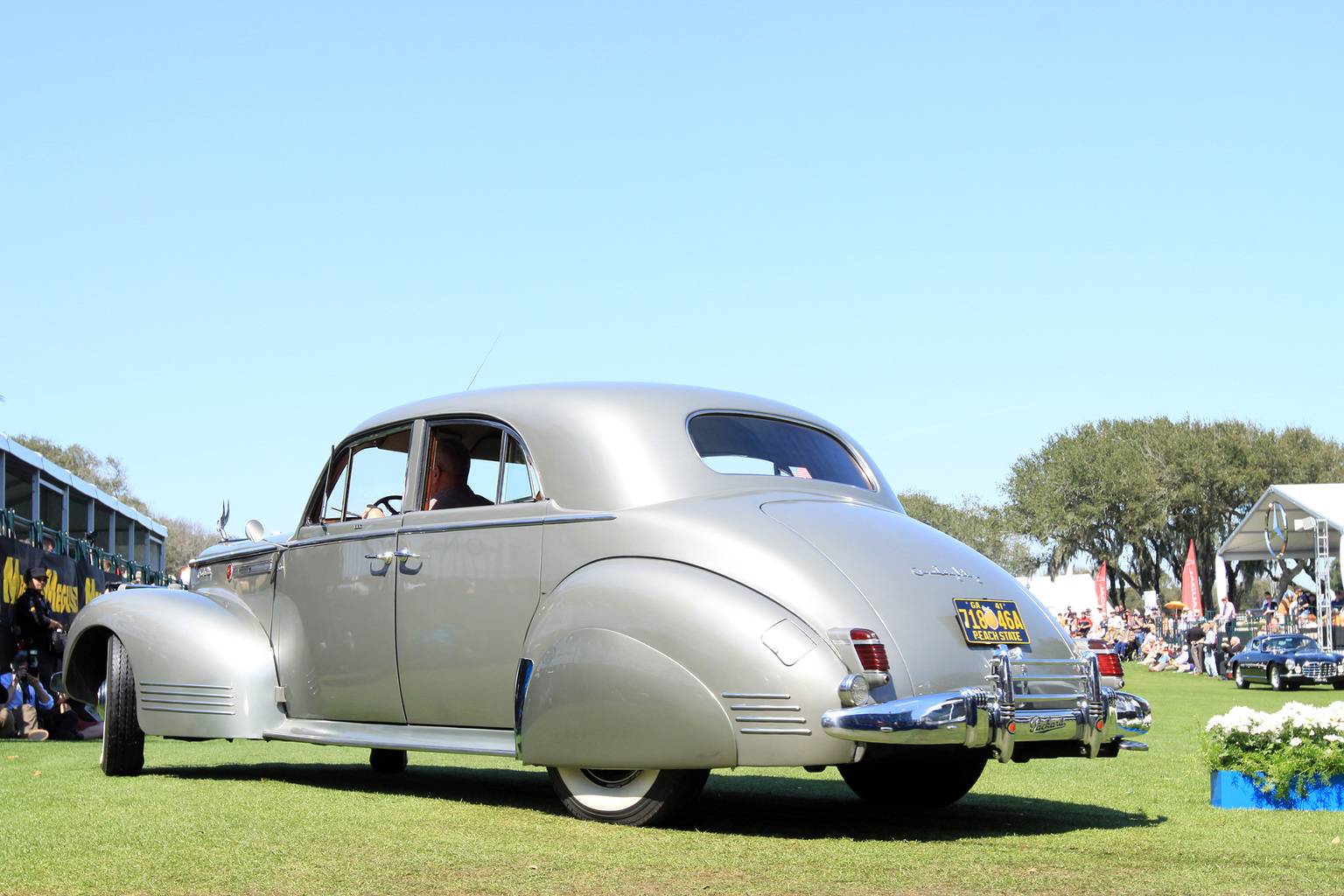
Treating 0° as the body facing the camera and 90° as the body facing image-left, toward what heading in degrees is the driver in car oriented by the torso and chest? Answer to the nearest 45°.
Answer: approximately 135°

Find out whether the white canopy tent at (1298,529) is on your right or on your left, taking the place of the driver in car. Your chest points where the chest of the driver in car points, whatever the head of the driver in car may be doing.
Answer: on your right

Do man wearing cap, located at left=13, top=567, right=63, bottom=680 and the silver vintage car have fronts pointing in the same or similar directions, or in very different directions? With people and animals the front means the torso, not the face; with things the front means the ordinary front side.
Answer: very different directions

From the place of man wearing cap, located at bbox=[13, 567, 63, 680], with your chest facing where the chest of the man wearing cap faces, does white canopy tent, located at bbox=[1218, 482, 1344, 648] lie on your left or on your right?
on your left

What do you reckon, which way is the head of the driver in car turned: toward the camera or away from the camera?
away from the camera

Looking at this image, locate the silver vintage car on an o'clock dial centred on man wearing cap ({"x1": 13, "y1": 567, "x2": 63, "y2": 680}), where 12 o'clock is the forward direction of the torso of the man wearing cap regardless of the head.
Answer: The silver vintage car is roughly at 1 o'clock from the man wearing cap.

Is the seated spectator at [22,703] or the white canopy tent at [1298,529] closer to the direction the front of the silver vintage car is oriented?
the seated spectator

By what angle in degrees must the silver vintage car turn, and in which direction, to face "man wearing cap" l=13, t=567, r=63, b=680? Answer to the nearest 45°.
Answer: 0° — it already faces them

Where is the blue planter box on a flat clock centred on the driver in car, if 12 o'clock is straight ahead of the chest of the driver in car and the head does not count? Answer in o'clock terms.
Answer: The blue planter box is roughly at 5 o'clock from the driver in car.
